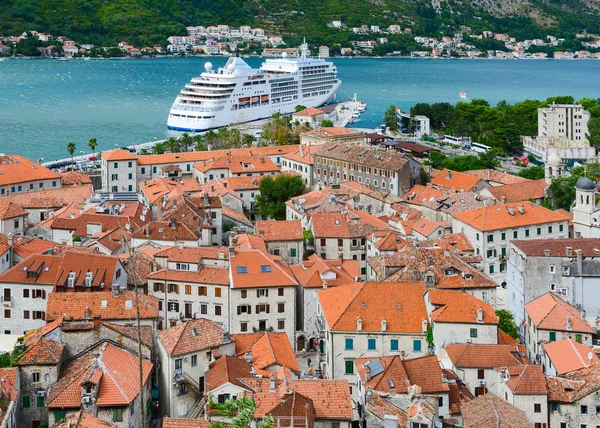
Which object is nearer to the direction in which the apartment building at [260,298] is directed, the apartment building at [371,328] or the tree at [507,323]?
the apartment building

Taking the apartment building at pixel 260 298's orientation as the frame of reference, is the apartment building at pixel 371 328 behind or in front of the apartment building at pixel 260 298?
in front

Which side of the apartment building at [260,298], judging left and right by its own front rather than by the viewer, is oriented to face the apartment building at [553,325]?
left

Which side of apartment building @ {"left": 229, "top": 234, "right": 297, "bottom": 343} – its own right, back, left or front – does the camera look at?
front

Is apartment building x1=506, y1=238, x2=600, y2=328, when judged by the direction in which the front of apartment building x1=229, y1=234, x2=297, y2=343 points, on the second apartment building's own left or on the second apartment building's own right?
on the second apartment building's own left

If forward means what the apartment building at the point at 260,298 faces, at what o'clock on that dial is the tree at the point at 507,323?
The tree is roughly at 9 o'clock from the apartment building.
